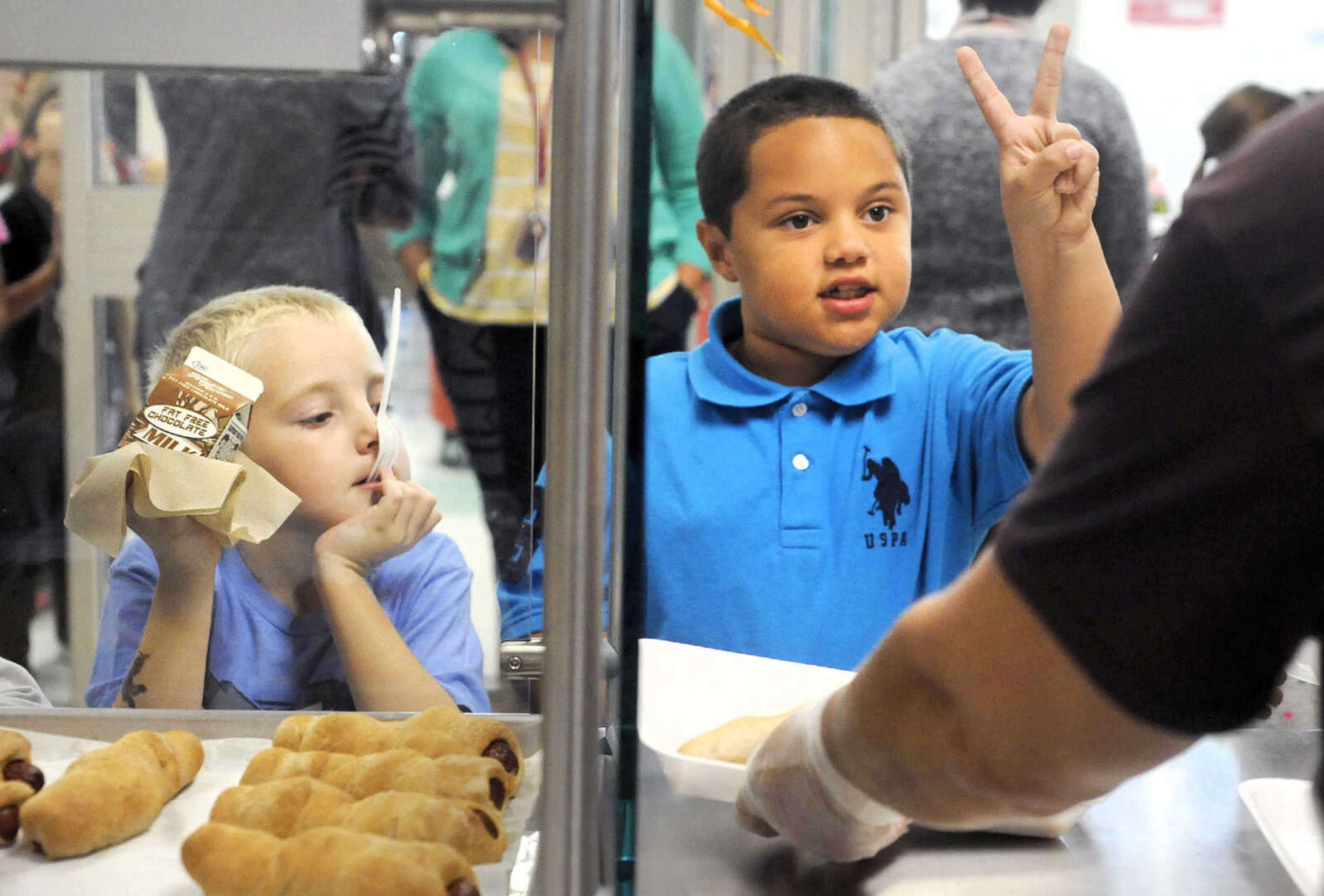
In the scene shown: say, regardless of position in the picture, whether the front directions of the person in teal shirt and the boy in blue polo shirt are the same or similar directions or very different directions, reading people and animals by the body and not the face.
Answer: same or similar directions

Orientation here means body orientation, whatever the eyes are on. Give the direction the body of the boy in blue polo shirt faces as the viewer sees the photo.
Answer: toward the camera

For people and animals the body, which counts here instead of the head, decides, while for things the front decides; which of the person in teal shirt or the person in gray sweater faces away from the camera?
the person in gray sweater

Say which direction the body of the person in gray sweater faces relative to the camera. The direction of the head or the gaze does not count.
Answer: away from the camera

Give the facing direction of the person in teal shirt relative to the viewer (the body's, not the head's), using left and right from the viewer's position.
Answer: facing the viewer
